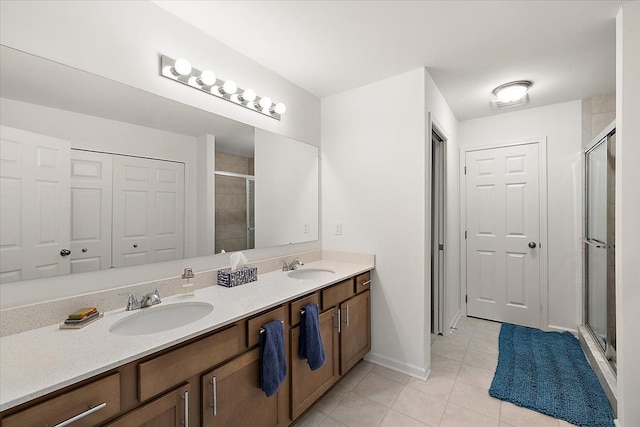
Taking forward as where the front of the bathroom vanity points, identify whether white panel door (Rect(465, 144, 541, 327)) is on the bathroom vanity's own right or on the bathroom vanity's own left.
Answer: on the bathroom vanity's own left

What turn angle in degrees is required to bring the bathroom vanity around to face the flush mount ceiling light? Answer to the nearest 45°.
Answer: approximately 45° to its left

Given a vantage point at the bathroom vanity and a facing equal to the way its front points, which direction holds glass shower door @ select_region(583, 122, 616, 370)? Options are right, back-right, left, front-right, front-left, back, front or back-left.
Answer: front-left

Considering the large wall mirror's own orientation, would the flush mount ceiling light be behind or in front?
in front

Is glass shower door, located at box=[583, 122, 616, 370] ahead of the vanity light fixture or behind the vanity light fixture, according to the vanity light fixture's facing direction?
ahead

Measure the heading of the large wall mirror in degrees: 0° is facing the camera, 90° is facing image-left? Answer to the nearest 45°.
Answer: approximately 315°

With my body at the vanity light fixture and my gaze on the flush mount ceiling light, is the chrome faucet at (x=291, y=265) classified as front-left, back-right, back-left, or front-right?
front-left

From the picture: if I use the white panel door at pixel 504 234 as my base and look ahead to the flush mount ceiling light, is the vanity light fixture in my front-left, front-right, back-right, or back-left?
front-right

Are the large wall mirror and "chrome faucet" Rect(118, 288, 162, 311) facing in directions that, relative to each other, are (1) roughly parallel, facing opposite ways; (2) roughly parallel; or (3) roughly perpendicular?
roughly parallel

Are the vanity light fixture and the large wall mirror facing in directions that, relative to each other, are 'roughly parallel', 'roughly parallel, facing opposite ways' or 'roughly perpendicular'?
roughly parallel

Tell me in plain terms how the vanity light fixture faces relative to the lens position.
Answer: facing the viewer and to the right of the viewer

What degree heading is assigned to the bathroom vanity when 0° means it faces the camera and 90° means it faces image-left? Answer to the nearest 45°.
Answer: approximately 315°

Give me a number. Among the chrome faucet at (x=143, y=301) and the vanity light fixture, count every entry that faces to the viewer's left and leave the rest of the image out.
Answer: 0

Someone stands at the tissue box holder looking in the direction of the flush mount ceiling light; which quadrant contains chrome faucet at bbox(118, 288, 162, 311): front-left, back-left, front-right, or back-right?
back-right

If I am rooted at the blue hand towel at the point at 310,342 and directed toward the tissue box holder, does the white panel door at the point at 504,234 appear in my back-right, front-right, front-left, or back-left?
back-right

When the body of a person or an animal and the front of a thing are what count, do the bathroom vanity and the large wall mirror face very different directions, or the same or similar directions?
same or similar directions
